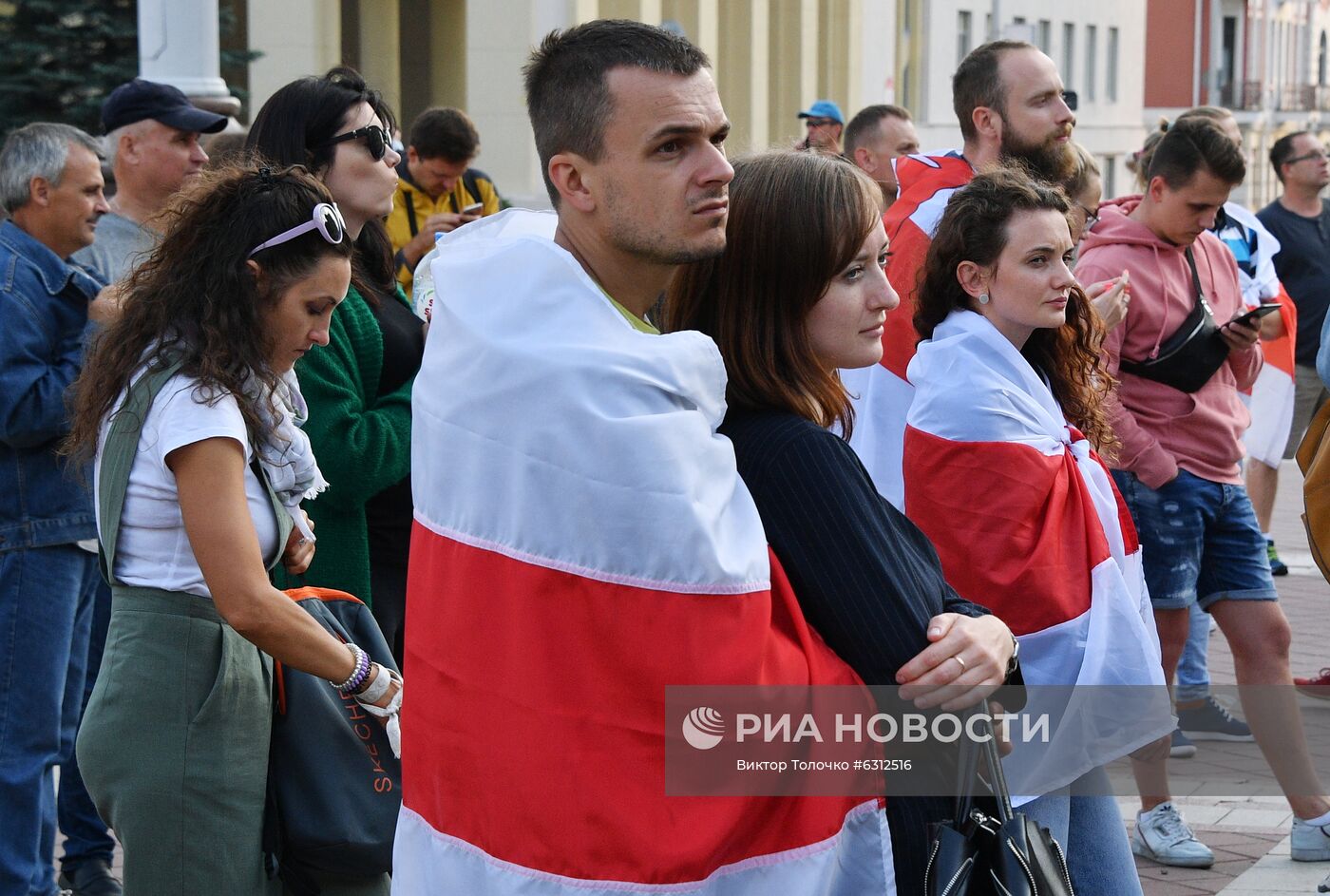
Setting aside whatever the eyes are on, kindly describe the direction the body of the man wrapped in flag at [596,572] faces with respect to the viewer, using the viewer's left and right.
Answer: facing to the right of the viewer

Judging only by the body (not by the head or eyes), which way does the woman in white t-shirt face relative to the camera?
to the viewer's right

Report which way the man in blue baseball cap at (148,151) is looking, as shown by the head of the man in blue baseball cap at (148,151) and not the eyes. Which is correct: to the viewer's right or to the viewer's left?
to the viewer's right

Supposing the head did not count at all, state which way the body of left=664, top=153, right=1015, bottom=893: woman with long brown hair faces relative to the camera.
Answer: to the viewer's right

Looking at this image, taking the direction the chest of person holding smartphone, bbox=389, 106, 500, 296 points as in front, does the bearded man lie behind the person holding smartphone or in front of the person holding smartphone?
in front

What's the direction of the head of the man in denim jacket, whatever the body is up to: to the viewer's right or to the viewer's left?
to the viewer's right
